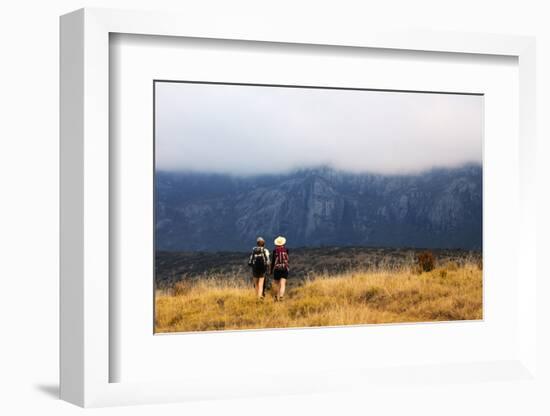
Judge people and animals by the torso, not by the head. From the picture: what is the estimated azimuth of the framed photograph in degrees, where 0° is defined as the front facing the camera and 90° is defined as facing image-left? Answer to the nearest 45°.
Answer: approximately 315°
